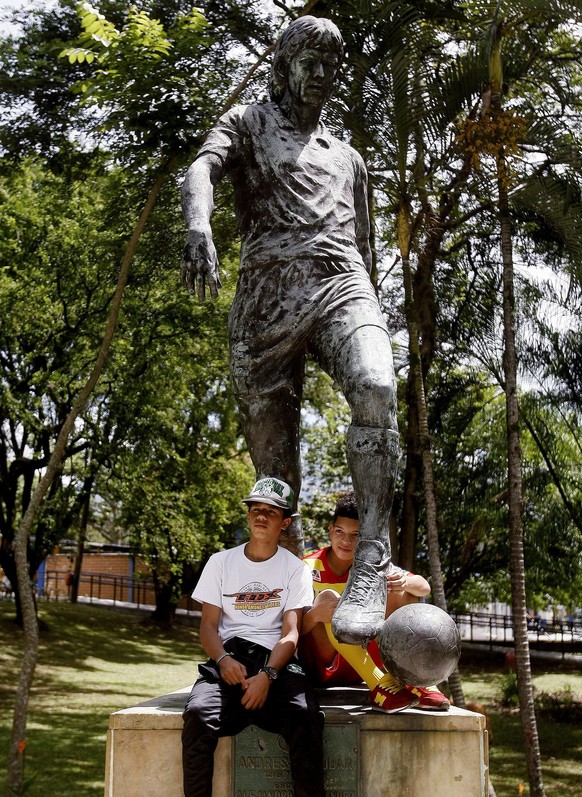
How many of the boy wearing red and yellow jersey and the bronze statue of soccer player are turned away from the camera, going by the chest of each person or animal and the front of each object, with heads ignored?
0

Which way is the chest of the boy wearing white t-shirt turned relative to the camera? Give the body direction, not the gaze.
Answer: toward the camera

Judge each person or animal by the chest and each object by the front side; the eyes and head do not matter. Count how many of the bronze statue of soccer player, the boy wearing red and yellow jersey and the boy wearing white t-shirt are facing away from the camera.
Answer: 0

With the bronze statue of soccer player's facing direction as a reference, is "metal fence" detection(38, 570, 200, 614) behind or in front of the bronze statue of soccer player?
behind

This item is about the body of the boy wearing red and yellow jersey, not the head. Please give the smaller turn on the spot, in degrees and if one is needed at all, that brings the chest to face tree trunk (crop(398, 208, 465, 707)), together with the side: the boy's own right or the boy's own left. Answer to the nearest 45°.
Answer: approximately 135° to the boy's own left

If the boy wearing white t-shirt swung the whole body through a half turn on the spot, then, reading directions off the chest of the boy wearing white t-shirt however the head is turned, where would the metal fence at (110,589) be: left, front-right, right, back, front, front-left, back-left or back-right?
front

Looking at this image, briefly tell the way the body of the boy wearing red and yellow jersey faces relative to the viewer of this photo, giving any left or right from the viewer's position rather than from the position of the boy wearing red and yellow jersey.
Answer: facing the viewer and to the right of the viewer

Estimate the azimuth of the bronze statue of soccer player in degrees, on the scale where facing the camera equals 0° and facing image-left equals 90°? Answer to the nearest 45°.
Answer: approximately 315°
